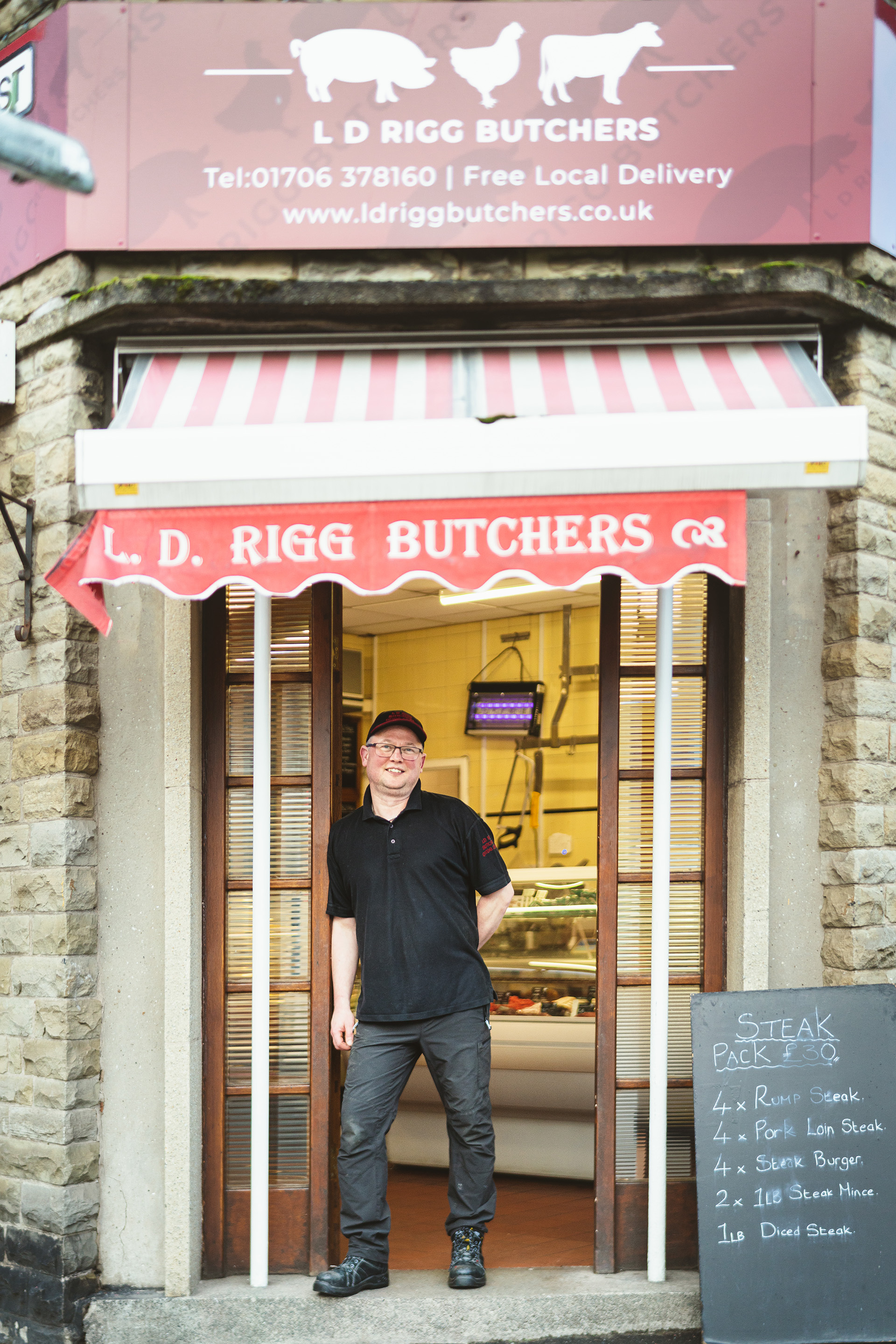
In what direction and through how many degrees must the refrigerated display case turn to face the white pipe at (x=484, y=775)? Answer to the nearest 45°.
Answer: approximately 180°

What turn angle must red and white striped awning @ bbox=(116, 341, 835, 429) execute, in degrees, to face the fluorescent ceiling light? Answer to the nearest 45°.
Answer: approximately 180°

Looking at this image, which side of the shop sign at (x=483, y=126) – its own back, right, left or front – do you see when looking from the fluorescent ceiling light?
back

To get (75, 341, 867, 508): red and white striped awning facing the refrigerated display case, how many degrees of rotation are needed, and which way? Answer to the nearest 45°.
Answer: approximately 180°

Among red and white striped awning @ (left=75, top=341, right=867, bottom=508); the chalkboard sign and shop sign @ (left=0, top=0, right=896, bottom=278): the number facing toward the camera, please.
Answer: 3

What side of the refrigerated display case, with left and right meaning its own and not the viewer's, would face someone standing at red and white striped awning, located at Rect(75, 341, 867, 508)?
front

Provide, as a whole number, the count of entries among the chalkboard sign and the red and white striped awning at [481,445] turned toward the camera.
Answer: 2
